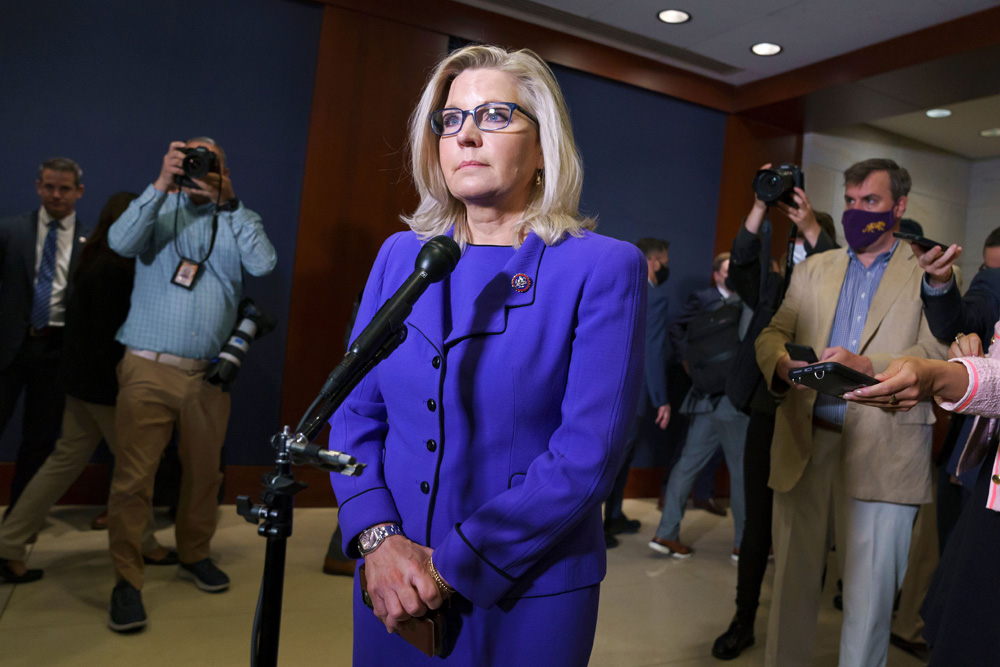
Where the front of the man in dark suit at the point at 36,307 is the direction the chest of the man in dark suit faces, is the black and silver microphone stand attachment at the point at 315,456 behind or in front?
in front

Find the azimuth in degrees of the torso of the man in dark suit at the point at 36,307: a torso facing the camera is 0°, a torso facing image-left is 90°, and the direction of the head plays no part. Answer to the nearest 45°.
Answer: approximately 0°

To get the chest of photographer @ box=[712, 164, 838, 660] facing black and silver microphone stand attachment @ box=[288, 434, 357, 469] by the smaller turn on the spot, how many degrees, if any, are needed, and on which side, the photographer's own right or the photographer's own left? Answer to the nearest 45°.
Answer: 0° — they already face it

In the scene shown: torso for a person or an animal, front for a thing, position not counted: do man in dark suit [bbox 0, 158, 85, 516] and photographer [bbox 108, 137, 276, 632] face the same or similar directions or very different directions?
same or similar directions

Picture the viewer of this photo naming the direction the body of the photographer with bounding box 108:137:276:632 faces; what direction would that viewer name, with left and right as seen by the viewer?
facing the viewer

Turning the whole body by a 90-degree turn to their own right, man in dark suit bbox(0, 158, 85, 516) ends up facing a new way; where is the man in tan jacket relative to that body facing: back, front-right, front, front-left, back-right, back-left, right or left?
back-left

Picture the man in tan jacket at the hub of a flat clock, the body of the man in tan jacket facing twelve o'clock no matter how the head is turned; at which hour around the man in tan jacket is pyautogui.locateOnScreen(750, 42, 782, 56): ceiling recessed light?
The ceiling recessed light is roughly at 4 o'clock from the man in tan jacket.

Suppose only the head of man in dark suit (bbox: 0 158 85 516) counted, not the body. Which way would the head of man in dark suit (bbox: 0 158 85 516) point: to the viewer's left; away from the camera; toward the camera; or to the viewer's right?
toward the camera

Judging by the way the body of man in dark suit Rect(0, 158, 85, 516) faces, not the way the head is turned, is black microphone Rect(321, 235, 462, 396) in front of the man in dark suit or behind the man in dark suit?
in front

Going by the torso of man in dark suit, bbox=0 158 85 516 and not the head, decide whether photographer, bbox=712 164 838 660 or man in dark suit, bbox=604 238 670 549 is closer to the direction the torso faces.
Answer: the photographer
